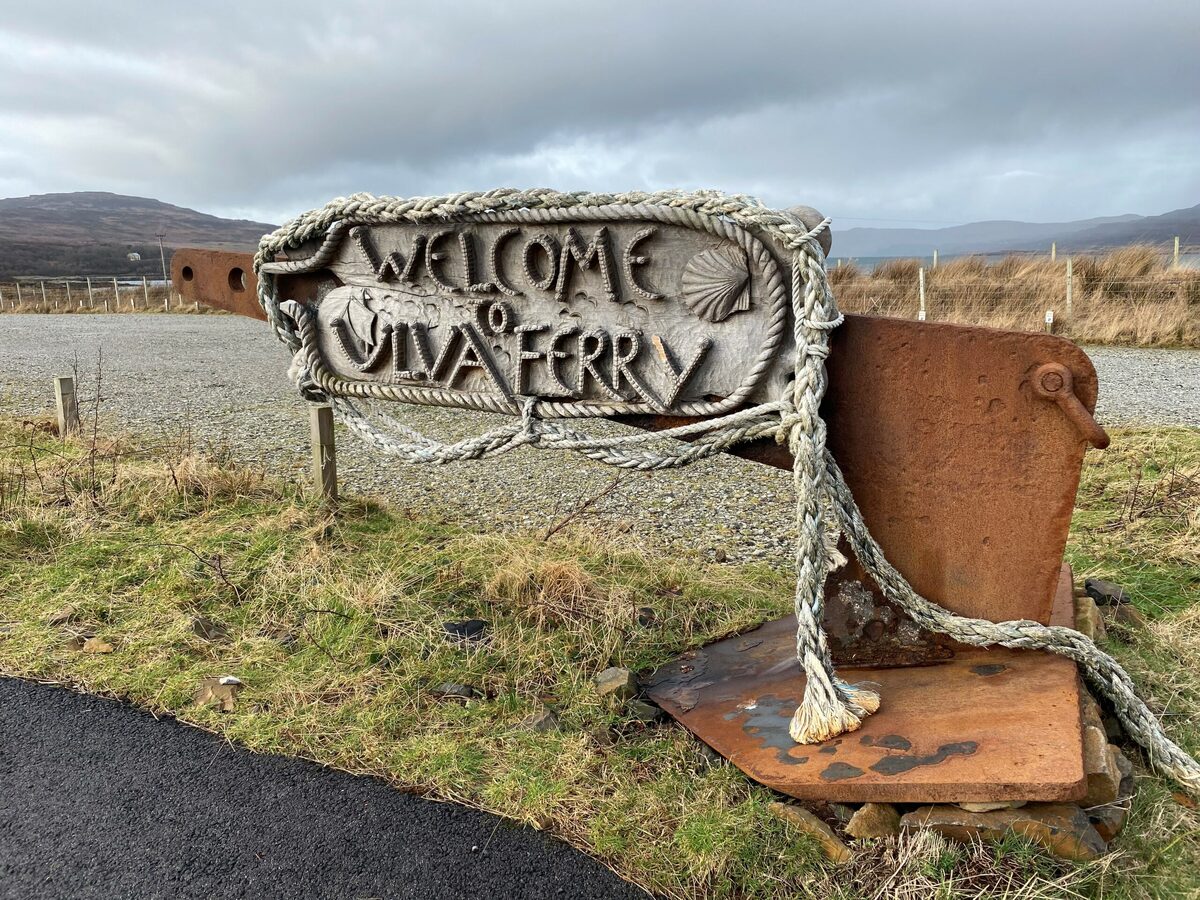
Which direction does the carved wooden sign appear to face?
toward the camera

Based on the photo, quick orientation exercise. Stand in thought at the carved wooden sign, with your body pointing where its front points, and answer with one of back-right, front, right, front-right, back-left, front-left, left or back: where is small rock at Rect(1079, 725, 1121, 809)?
front-left

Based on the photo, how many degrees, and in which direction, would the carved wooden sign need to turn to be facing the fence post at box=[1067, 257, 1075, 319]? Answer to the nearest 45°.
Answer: approximately 135° to its left

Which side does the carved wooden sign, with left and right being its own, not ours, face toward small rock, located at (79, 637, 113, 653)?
right

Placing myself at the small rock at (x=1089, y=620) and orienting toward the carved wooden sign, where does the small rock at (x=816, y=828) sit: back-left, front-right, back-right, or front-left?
front-left

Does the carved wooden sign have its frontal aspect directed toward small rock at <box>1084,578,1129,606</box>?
no

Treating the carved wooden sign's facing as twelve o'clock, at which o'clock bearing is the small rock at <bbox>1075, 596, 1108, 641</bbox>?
The small rock is roughly at 9 o'clock from the carved wooden sign.
